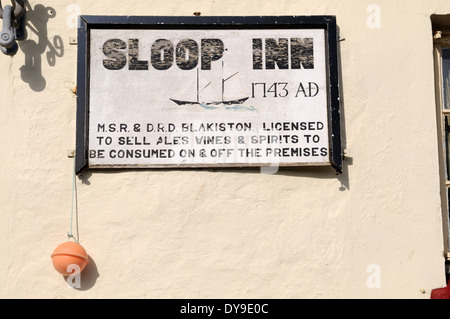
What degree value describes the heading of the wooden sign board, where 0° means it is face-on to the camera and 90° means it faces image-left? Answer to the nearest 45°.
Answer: approximately 0°

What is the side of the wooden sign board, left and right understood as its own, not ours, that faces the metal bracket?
right
